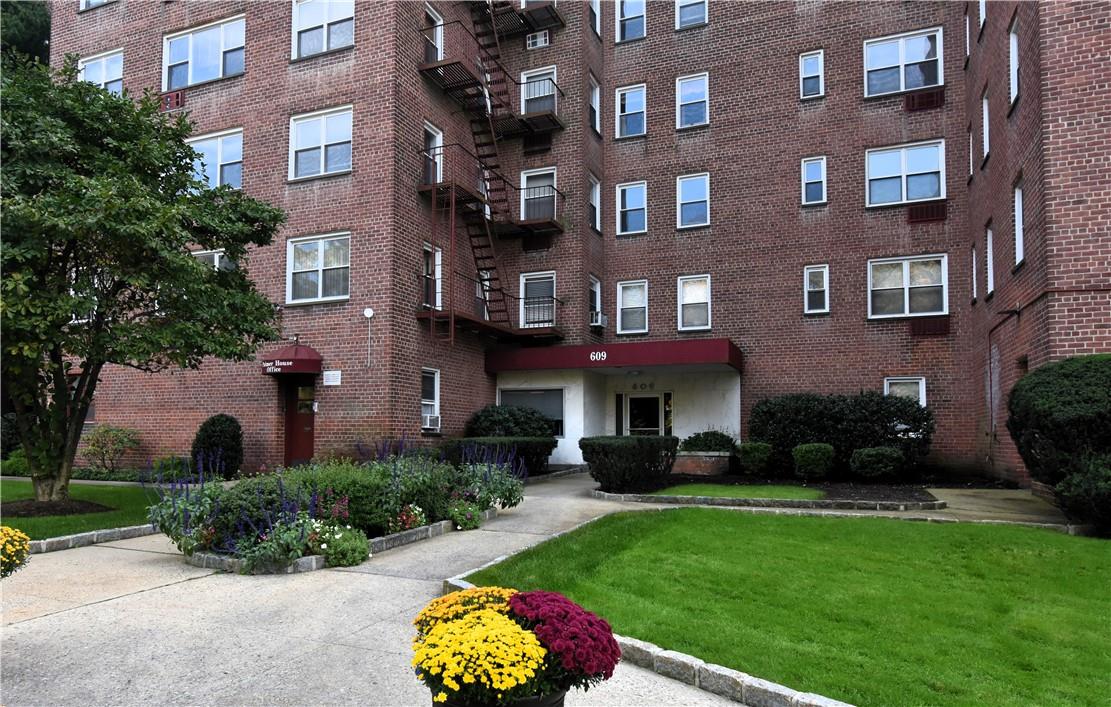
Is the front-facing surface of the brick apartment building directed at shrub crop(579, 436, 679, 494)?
yes

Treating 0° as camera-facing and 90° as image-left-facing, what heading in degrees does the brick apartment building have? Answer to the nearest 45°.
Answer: approximately 0°
